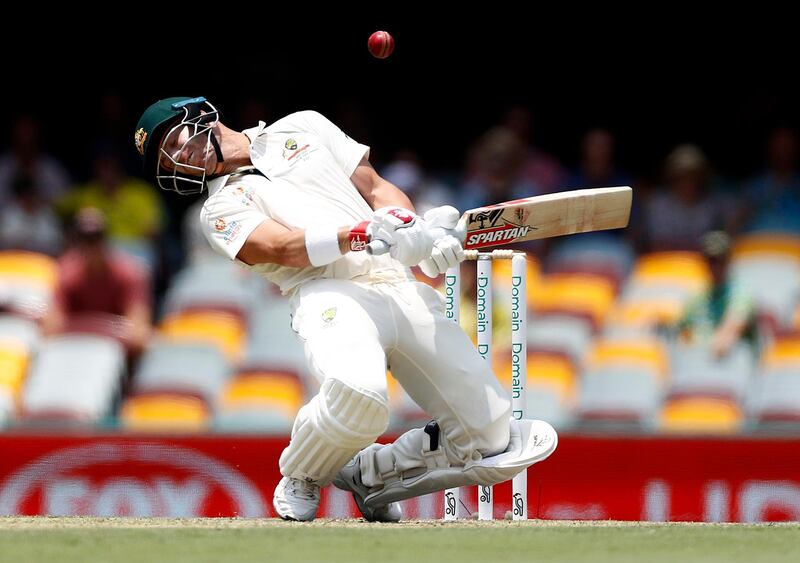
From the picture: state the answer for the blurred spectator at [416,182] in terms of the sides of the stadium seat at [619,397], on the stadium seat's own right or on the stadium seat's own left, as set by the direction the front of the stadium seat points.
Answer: on the stadium seat's own right

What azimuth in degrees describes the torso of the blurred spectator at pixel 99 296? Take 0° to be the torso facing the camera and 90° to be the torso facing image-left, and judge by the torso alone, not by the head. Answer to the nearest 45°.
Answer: approximately 0°

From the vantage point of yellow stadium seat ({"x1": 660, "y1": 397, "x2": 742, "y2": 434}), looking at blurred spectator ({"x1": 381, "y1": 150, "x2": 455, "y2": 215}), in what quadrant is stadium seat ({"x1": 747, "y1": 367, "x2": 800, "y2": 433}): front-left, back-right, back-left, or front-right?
back-right

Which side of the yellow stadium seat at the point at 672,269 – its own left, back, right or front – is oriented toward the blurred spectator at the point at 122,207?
right

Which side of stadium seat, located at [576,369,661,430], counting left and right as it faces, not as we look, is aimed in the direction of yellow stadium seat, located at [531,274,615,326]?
back

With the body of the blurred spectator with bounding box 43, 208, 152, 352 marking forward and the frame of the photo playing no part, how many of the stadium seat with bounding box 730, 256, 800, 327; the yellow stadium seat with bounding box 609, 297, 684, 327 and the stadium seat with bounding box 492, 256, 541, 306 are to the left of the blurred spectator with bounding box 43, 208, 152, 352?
3

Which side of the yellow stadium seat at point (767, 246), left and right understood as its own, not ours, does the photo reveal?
front

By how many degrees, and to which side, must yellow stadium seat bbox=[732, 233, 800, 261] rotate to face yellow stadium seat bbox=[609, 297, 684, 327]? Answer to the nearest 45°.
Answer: approximately 45° to its right

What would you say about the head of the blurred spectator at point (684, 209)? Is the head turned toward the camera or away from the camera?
toward the camera

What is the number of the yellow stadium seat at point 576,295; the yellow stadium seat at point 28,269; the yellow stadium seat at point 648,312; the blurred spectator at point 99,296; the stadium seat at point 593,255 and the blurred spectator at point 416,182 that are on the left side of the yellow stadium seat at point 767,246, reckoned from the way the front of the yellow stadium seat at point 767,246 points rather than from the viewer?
0

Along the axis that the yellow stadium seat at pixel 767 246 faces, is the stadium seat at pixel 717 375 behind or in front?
in front

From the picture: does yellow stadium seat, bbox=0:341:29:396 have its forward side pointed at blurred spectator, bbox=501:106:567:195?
no

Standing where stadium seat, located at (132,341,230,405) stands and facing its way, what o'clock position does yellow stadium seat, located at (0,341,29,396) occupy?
The yellow stadium seat is roughly at 3 o'clock from the stadium seat.

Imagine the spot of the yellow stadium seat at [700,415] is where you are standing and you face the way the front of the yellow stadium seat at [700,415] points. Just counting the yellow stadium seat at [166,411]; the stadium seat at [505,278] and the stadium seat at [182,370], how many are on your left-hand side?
0

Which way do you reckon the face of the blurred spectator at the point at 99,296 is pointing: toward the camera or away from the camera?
toward the camera

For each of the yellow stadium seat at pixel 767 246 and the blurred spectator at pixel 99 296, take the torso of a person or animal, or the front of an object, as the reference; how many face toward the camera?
2

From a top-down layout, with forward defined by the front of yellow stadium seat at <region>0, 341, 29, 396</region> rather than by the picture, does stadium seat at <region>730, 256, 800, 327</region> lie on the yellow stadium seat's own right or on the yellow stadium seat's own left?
on the yellow stadium seat's own left

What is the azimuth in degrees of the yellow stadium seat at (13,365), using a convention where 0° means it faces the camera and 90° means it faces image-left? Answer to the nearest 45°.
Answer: approximately 0°

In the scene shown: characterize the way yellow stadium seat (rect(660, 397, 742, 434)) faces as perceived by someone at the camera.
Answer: facing the viewer
